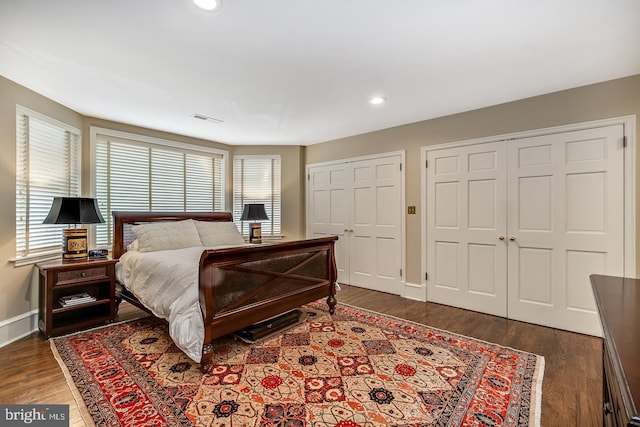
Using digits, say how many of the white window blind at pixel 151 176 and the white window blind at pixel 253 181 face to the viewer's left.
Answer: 0

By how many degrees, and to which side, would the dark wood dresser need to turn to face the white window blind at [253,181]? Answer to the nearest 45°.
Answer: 0° — it already faces it

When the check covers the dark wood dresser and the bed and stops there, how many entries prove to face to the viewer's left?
1

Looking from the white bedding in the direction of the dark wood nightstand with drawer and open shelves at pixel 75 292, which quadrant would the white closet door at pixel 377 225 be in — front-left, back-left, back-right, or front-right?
back-right

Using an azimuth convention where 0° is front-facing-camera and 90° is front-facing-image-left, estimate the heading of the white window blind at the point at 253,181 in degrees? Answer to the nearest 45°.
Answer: approximately 0°

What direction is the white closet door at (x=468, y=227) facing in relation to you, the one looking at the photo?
facing the viewer and to the left of the viewer

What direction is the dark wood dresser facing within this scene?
to the viewer's left

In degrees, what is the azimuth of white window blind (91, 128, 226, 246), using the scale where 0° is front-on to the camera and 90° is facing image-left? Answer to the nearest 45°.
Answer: approximately 315°

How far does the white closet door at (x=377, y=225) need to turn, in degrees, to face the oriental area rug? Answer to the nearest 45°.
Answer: approximately 45° to its left

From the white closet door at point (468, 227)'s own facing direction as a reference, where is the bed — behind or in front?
in front

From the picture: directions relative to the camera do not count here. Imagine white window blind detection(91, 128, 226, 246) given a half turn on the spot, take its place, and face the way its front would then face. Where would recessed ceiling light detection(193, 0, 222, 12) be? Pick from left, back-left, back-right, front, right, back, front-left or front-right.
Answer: back-left

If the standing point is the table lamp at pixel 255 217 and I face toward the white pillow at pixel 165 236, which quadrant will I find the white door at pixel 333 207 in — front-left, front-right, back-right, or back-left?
back-left

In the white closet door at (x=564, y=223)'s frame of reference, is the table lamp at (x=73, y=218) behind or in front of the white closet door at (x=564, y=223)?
in front

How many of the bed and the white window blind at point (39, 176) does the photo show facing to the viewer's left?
0

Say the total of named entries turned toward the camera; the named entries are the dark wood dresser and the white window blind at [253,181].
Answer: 1

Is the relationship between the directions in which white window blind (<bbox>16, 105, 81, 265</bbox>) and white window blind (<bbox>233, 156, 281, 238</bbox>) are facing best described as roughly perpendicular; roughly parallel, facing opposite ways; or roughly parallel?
roughly perpendicular

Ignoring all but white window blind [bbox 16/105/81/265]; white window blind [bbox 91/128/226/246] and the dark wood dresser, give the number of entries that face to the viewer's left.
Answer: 1
